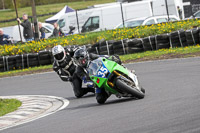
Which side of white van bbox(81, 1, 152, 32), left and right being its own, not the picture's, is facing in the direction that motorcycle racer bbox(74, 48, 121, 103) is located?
left

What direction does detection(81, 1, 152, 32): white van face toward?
to the viewer's left

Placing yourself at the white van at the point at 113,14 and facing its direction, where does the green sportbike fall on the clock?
The green sportbike is roughly at 9 o'clock from the white van.
